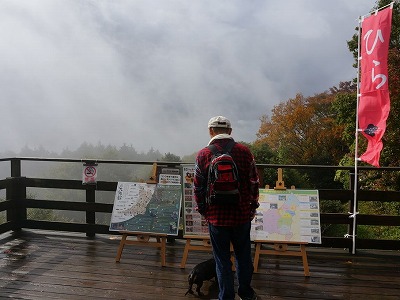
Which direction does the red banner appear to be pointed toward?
toward the camera

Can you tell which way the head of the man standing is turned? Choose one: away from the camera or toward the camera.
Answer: away from the camera

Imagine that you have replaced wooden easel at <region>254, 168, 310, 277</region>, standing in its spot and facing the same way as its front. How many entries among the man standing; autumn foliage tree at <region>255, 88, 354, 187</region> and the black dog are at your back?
1

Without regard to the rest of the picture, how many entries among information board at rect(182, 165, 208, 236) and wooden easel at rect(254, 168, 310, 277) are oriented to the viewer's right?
0

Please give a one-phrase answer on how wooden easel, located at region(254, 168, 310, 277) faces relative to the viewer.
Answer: facing the viewer

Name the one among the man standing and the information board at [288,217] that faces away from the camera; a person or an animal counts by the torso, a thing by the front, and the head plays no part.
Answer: the man standing

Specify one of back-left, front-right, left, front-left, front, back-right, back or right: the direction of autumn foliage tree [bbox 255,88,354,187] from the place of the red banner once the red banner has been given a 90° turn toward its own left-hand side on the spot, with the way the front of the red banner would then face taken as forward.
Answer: left

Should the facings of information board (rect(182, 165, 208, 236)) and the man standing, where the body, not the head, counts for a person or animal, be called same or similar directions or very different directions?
very different directions

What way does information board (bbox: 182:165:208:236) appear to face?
toward the camera

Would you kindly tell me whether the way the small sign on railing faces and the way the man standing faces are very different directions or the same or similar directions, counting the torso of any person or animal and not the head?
very different directions

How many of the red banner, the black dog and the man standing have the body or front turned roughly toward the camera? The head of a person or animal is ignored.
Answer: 1
